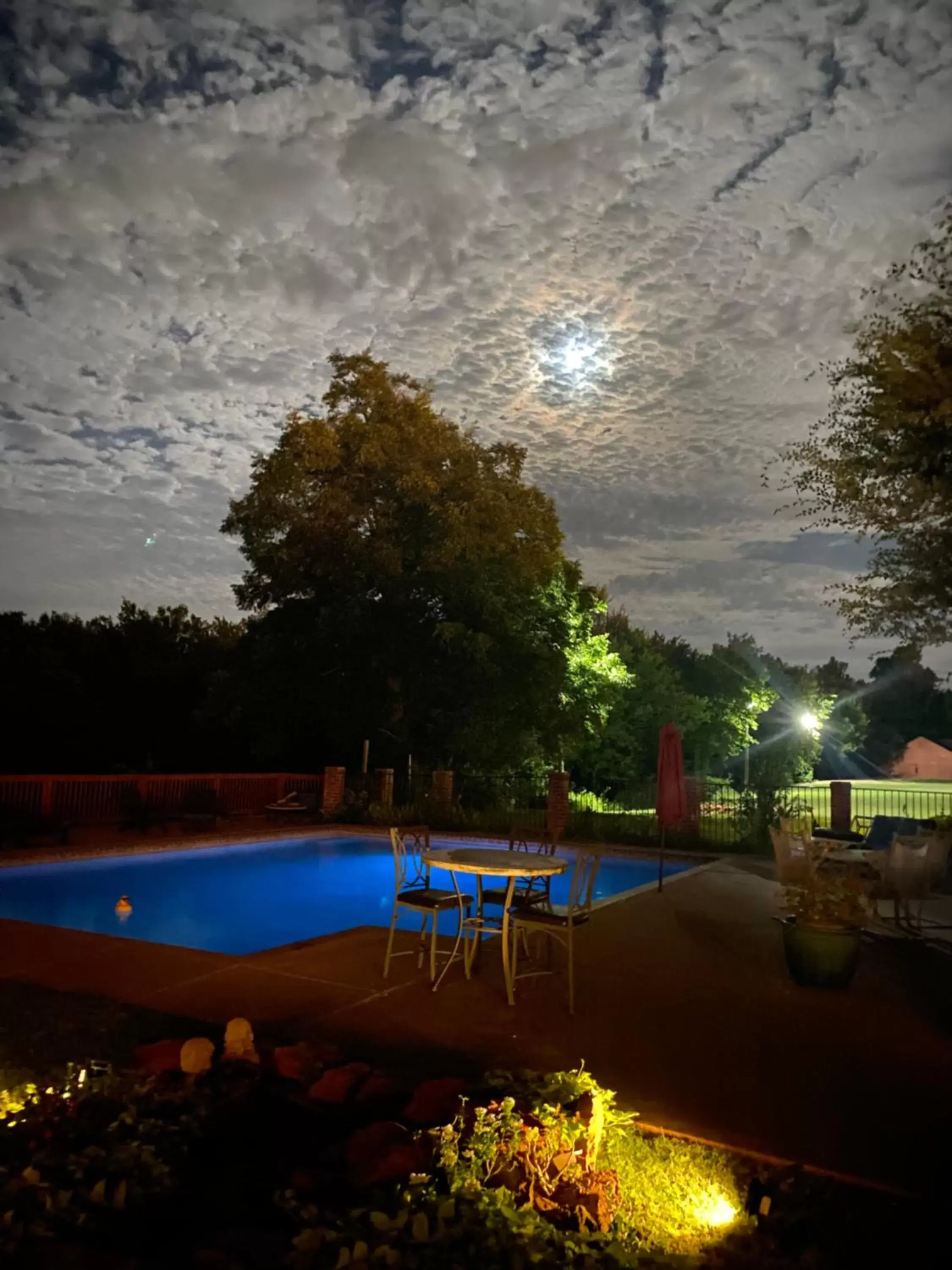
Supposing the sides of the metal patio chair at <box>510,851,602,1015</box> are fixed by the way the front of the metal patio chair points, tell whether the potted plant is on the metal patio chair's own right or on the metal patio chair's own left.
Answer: on the metal patio chair's own right

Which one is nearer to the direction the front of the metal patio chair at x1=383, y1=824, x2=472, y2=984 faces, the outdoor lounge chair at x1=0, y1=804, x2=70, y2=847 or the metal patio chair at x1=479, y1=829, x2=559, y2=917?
the metal patio chair

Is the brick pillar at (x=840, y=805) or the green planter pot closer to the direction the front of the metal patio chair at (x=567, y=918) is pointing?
the brick pillar

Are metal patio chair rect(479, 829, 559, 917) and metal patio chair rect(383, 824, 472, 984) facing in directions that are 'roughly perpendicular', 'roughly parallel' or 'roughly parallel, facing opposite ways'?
roughly perpendicular

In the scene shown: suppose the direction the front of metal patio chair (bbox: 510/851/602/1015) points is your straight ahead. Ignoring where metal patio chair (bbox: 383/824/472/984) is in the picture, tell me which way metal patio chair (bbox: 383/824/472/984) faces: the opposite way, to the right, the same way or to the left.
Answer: the opposite way

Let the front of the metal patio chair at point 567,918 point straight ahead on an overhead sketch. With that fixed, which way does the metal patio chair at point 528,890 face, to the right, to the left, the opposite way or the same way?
to the left

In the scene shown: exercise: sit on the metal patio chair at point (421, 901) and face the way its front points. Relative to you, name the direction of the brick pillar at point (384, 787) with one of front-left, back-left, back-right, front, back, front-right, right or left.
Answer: back-left

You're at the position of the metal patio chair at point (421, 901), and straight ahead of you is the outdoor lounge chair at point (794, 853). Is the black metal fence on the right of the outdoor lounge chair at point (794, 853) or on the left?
left
